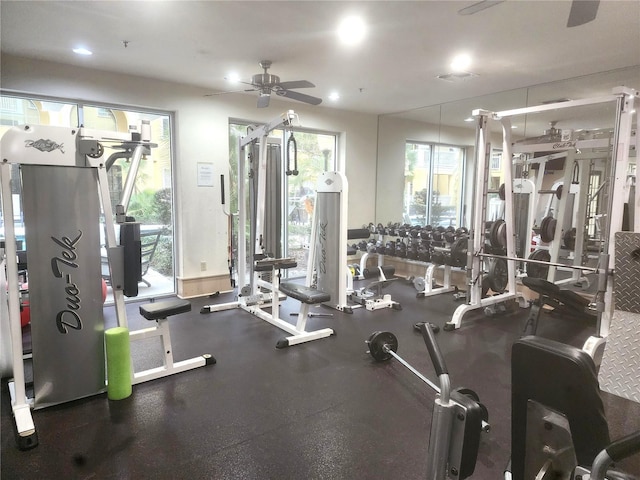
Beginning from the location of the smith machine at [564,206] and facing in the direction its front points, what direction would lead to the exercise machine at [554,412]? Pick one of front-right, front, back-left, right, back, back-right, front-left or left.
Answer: front-left

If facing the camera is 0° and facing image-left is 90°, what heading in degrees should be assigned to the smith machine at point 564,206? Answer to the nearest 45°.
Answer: approximately 45°

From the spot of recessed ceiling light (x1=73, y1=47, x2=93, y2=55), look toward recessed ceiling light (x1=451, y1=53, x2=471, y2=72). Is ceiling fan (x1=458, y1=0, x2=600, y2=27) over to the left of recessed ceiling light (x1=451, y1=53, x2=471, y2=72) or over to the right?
right

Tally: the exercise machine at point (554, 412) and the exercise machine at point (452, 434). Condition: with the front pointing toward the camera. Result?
0

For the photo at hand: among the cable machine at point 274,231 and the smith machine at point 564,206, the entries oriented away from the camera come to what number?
0

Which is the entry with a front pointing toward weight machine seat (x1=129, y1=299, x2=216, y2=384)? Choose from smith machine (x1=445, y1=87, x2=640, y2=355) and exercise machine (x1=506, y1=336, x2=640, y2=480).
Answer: the smith machine

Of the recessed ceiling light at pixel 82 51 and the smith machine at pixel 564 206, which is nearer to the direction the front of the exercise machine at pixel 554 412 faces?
the smith machine

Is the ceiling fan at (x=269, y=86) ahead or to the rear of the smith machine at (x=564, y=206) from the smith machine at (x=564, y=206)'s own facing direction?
ahead

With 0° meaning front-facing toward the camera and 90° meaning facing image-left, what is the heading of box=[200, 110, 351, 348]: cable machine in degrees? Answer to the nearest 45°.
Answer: approximately 315°
